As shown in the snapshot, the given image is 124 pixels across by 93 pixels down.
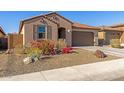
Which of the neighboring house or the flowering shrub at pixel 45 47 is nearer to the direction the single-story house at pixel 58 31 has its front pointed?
the flowering shrub

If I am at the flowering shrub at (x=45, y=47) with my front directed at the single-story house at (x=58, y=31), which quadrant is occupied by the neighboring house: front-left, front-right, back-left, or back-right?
front-right

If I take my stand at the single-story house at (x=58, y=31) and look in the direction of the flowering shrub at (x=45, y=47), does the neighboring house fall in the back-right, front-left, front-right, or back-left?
back-left

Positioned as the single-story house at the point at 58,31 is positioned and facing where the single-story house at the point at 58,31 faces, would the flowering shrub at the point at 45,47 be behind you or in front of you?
in front

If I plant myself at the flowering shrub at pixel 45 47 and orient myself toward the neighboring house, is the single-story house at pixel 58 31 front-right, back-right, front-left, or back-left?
front-left

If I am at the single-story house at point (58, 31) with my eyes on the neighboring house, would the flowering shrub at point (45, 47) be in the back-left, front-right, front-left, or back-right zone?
back-right

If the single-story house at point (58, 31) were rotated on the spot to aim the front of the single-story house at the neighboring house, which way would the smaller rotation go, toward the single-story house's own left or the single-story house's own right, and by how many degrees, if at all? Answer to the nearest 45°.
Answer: approximately 135° to the single-story house's own left

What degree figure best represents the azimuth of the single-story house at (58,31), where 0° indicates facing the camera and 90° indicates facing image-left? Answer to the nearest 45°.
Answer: approximately 0°

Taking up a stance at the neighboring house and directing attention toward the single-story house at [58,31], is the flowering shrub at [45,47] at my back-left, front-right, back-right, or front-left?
front-left
